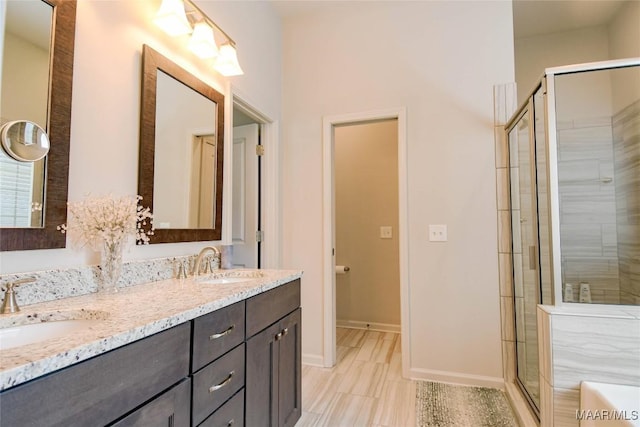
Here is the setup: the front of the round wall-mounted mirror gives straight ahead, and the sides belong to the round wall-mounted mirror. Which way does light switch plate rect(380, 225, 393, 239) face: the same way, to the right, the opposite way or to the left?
to the right

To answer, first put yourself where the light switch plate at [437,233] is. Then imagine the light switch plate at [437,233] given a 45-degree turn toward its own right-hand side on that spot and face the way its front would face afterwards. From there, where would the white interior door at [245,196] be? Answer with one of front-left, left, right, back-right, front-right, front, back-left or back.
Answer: front-right

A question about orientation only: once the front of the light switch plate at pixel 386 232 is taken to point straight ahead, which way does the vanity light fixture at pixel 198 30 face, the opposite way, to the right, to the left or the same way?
to the left

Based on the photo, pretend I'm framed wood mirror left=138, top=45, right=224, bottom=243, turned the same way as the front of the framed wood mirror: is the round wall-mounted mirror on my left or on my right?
on my right

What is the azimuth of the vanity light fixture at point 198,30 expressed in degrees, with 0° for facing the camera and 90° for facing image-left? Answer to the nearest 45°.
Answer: approximately 315°

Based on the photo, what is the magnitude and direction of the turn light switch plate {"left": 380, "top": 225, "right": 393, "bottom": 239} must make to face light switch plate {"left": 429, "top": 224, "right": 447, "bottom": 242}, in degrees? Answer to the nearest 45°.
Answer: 0° — it already faces it

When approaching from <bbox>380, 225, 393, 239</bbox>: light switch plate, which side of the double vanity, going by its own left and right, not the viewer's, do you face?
left

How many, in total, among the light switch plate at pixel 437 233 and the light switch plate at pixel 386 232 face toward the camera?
2

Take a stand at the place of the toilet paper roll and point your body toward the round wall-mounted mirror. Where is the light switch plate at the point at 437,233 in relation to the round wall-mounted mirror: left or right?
left

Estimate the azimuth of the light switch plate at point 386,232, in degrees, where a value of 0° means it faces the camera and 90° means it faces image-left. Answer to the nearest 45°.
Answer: approximately 0°
